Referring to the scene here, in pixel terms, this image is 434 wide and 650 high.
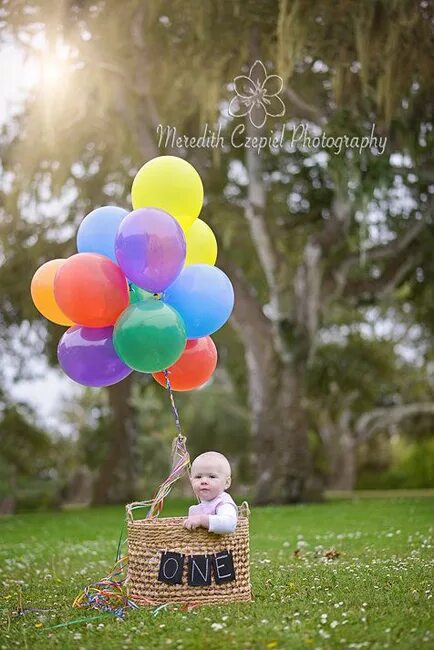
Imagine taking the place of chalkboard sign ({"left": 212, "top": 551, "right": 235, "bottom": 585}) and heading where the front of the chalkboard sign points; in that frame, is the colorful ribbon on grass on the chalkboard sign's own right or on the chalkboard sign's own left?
on the chalkboard sign's own right

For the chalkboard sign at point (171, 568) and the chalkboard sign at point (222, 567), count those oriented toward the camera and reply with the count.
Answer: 2

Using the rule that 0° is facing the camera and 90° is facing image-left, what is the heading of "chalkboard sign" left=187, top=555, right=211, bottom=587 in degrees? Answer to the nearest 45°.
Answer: approximately 0°

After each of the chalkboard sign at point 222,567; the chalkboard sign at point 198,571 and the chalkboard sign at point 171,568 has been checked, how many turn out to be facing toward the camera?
3

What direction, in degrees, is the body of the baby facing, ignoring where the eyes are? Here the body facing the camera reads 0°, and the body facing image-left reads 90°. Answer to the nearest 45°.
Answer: approximately 45°

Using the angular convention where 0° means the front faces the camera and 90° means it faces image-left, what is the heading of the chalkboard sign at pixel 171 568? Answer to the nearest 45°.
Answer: approximately 0°

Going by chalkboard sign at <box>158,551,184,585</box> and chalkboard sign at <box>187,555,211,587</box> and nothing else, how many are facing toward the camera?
2
